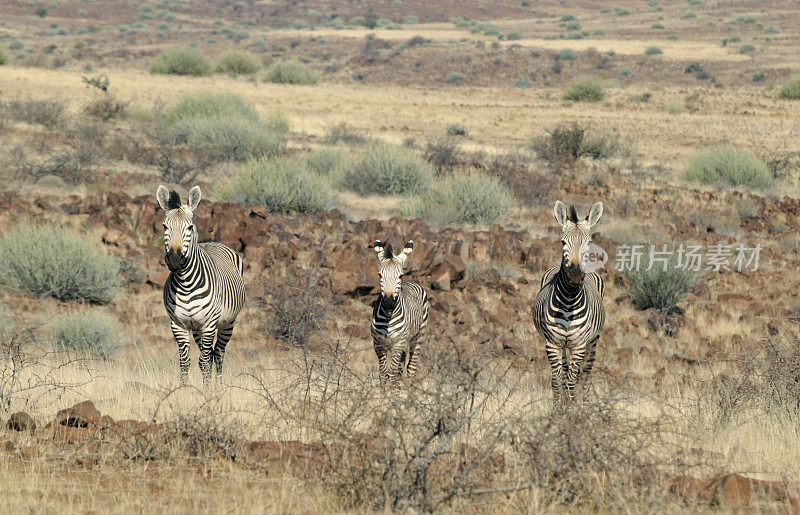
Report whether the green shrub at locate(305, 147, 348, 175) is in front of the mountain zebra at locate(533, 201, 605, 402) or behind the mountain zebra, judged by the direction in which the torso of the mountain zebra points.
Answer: behind

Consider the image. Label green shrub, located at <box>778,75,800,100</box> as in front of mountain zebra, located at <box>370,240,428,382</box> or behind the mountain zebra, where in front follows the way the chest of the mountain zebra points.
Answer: behind

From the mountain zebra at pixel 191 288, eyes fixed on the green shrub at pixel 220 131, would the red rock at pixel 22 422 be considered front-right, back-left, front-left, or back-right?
back-left

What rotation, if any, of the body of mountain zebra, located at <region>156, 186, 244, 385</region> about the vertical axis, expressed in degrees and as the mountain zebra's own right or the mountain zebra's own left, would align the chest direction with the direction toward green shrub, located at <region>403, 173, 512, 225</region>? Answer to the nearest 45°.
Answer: approximately 180°

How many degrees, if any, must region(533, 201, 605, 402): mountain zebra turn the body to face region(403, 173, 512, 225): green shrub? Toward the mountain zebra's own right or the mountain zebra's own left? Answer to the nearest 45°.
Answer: approximately 180°

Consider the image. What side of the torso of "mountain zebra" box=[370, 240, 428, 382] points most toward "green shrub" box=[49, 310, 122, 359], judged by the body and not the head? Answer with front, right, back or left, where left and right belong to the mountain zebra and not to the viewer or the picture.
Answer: right

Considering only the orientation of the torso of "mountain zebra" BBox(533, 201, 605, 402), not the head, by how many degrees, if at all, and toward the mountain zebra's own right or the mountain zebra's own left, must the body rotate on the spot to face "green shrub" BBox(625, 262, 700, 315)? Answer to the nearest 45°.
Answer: approximately 180°

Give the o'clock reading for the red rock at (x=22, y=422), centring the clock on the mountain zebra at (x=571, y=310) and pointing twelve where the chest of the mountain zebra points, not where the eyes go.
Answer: The red rock is roughly at 2 o'clock from the mountain zebra.

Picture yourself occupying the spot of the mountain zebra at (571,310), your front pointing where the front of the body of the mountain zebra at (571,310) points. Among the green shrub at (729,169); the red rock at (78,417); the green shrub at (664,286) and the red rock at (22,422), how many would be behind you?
2

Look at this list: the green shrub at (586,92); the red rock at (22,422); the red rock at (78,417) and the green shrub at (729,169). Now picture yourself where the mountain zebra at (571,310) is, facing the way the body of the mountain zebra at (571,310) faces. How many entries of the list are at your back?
2

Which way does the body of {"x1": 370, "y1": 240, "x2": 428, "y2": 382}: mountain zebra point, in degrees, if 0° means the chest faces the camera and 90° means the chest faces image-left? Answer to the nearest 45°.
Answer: approximately 45°
